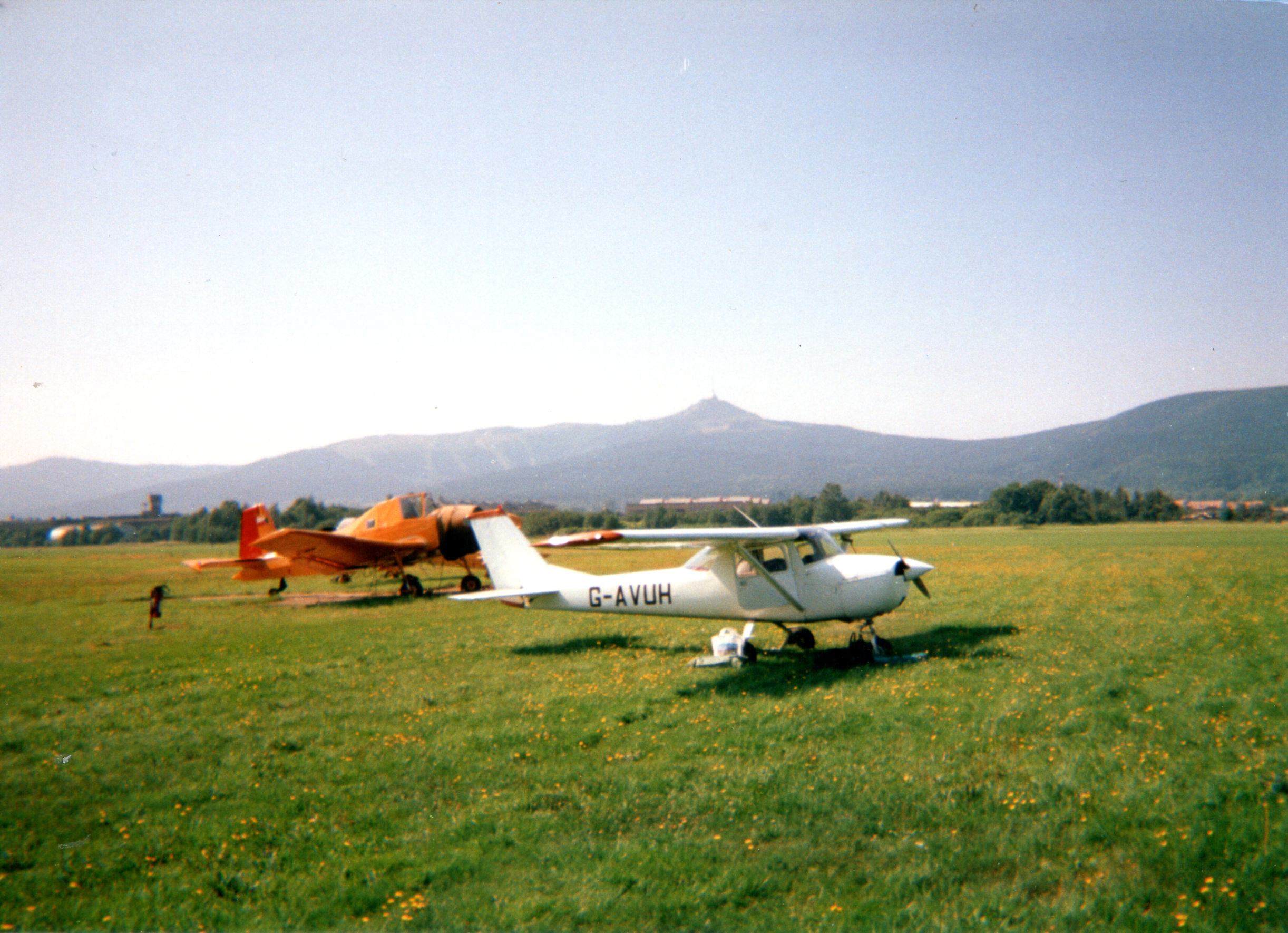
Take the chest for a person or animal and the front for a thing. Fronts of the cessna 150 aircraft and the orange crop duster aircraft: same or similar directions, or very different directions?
same or similar directions

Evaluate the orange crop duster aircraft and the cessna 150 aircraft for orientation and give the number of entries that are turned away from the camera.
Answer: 0

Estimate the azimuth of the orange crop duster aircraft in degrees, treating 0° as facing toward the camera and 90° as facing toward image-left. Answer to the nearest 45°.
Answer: approximately 315°

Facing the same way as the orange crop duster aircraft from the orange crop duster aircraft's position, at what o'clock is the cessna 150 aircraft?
The cessna 150 aircraft is roughly at 1 o'clock from the orange crop duster aircraft.

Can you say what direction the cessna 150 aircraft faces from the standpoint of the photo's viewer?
facing the viewer and to the right of the viewer

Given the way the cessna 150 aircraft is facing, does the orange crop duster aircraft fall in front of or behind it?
behind
